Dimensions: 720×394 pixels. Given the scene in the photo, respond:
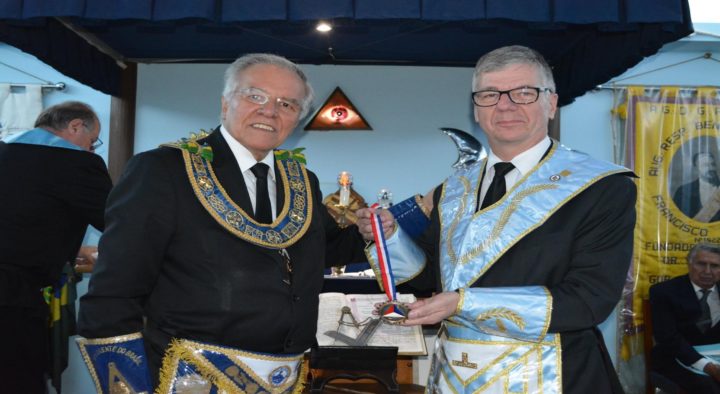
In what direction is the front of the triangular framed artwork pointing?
toward the camera

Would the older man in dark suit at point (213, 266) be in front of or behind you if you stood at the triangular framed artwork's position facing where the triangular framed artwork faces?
in front

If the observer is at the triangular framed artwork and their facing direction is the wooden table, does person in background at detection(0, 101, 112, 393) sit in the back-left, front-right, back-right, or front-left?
front-right

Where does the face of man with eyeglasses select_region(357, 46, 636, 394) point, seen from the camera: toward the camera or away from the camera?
toward the camera

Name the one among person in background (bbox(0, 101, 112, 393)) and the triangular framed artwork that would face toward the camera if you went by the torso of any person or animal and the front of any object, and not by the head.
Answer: the triangular framed artwork

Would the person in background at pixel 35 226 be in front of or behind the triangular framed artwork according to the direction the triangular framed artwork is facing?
in front

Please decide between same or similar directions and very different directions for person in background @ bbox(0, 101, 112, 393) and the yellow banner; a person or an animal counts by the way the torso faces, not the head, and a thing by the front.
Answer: very different directions

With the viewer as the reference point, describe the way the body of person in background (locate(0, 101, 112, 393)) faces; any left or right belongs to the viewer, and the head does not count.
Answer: facing away from the viewer and to the right of the viewer

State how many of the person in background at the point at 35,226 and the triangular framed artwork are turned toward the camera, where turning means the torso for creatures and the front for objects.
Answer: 1

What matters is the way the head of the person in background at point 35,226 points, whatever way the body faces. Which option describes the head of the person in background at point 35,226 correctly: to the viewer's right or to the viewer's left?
to the viewer's right

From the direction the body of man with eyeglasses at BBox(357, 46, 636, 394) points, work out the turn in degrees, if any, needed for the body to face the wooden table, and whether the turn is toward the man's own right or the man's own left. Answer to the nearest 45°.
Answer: approximately 90° to the man's own right

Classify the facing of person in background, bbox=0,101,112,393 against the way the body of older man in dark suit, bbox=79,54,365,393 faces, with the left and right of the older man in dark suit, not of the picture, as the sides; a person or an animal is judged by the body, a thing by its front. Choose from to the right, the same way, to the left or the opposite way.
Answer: to the left

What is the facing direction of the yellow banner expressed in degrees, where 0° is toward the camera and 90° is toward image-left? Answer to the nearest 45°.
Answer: approximately 0°

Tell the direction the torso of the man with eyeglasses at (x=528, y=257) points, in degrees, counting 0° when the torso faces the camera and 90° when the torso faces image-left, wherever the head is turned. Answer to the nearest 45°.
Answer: approximately 45°

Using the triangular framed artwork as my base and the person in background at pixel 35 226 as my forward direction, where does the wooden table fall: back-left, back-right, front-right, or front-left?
front-left
